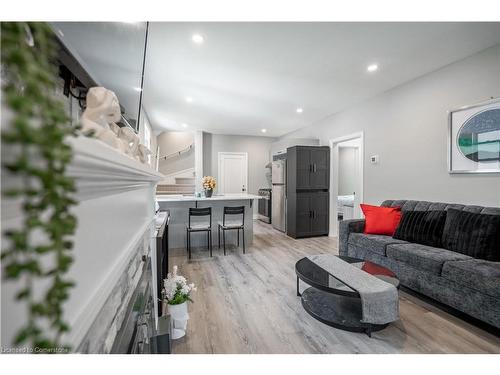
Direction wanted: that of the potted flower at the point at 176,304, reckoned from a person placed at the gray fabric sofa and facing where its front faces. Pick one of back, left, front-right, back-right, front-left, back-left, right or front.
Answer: front

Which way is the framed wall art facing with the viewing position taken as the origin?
facing the viewer and to the left of the viewer

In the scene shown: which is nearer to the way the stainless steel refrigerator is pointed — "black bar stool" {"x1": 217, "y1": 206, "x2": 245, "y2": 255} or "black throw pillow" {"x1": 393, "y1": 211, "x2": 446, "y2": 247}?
the black bar stool

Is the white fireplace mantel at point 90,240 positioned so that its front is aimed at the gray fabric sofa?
yes

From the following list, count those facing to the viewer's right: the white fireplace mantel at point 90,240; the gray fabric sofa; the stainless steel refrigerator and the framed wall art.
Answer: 1

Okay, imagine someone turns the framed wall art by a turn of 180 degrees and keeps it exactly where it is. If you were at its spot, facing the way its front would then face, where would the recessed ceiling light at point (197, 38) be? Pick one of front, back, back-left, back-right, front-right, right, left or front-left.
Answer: back

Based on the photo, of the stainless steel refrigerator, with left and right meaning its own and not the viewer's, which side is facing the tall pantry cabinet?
left

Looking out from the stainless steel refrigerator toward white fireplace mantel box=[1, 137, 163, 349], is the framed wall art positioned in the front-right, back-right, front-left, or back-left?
front-left

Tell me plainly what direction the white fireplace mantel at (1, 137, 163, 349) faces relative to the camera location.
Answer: facing to the right of the viewer

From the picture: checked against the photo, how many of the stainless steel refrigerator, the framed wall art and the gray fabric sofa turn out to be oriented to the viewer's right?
0

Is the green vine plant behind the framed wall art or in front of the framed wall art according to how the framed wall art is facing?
in front

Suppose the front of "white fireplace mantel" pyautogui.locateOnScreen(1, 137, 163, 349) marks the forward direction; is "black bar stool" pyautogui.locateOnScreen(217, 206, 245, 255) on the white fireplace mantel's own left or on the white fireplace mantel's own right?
on the white fireplace mantel's own left

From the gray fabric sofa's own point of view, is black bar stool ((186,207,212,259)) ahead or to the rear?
ahead

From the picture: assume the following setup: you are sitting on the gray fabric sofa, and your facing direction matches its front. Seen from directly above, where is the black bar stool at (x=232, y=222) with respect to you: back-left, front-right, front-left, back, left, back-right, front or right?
front-right

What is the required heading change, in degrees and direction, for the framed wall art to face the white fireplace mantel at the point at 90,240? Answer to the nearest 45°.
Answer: approximately 45° to its left
